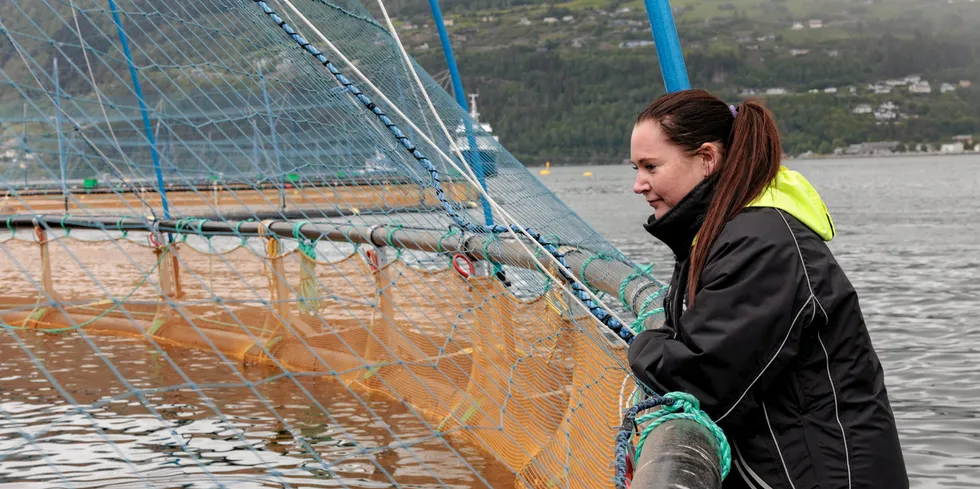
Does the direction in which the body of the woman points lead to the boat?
no

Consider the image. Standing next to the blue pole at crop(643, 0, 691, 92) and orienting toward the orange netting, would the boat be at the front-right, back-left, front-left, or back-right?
front-right

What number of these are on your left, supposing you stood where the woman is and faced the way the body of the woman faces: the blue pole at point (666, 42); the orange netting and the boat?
0

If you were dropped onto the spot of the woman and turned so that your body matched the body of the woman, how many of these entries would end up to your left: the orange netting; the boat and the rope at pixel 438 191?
0

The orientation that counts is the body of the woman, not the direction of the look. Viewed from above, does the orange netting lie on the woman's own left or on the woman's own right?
on the woman's own right

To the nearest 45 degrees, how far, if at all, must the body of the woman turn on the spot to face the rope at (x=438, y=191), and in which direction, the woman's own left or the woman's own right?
approximately 45° to the woman's own right

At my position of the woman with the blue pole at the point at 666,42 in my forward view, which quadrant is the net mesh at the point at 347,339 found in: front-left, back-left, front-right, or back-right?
front-left

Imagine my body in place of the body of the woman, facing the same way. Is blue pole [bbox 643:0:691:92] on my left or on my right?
on my right

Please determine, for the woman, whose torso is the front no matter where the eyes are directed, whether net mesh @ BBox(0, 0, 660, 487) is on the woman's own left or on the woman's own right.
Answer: on the woman's own right

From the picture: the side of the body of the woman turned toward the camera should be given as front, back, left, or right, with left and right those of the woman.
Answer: left
